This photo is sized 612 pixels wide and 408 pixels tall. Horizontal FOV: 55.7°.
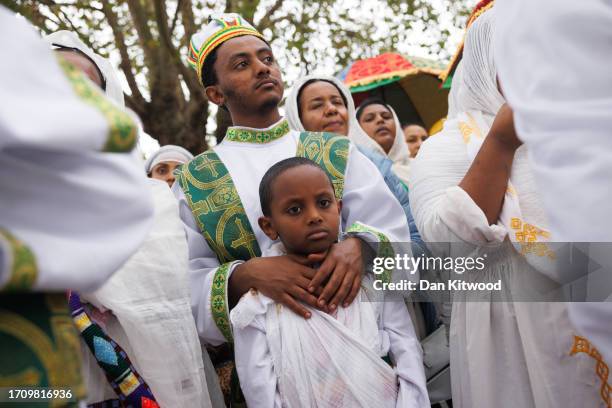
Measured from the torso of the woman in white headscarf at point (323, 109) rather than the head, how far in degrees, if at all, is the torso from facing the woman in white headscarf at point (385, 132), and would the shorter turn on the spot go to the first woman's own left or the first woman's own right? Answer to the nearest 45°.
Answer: approximately 135° to the first woman's own left

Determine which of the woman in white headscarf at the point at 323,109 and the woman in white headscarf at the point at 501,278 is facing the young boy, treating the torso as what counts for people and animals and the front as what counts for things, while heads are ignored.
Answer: the woman in white headscarf at the point at 323,109

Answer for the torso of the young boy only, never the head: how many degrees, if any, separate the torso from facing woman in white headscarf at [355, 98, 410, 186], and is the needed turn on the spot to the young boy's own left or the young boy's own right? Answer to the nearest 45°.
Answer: approximately 180°

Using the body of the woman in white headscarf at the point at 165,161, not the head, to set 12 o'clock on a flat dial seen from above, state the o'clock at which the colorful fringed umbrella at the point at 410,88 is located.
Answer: The colorful fringed umbrella is roughly at 8 o'clock from the woman in white headscarf.

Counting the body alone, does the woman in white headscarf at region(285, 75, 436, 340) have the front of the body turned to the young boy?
yes

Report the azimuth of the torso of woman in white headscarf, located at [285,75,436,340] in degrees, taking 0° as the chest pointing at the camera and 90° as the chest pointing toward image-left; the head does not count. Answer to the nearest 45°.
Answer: approximately 0°

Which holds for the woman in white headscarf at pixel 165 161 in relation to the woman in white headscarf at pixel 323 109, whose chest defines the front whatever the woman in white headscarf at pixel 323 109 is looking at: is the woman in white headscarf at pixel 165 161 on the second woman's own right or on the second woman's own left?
on the second woman's own right
